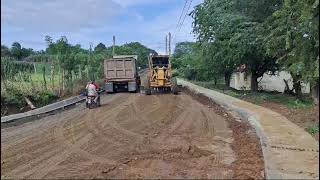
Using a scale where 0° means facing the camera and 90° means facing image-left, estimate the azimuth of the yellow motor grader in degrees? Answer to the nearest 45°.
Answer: approximately 0°

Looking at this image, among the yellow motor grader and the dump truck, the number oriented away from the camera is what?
1

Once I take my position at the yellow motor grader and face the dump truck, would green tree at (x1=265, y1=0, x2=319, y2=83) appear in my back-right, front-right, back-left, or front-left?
back-left

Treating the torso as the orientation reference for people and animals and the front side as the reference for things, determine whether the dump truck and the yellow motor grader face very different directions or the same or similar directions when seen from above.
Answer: very different directions

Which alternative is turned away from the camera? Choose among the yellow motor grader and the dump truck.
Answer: the dump truck

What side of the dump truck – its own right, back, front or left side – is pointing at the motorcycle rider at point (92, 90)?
back

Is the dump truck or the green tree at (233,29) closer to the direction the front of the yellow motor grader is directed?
the green tree

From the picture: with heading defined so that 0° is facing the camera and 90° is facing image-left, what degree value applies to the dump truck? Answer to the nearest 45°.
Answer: approximately 180°

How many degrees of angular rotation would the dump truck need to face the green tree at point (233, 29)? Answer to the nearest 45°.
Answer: approximately 135° to its right
